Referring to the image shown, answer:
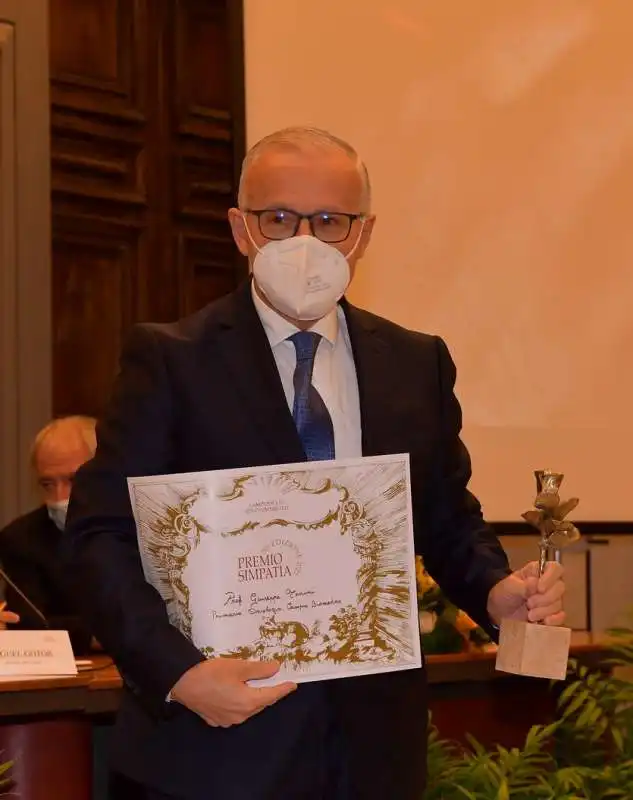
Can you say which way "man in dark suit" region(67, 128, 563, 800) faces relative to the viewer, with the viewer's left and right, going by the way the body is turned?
facing the viewer

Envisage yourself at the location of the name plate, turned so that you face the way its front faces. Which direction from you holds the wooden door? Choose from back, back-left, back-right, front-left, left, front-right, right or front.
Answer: back

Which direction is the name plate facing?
toward the camera

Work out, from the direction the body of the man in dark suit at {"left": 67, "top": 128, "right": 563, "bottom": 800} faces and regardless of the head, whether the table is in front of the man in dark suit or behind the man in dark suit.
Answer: behind

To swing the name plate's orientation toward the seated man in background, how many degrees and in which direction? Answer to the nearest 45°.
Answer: approximately 180°

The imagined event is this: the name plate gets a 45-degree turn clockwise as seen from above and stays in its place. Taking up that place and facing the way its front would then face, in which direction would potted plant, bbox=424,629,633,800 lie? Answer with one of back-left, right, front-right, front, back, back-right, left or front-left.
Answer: back-left

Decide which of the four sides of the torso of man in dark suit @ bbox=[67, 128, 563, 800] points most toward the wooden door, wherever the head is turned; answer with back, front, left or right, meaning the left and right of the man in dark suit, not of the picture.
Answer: back

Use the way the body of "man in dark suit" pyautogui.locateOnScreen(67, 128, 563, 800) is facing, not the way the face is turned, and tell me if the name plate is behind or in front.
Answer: behind

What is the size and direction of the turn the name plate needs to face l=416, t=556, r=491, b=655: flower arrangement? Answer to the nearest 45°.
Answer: approximately 90° to its left

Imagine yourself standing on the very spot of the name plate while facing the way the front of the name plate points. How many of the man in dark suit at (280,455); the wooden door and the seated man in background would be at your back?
2

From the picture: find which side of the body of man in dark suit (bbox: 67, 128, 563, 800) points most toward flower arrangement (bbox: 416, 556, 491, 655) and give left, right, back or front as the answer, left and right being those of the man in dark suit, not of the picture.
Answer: back

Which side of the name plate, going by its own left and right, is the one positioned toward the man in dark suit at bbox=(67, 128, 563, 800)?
front

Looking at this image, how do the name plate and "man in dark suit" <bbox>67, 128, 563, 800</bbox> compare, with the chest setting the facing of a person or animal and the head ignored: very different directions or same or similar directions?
same or similar directions

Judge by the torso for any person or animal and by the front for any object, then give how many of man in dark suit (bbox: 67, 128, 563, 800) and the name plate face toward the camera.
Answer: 2
